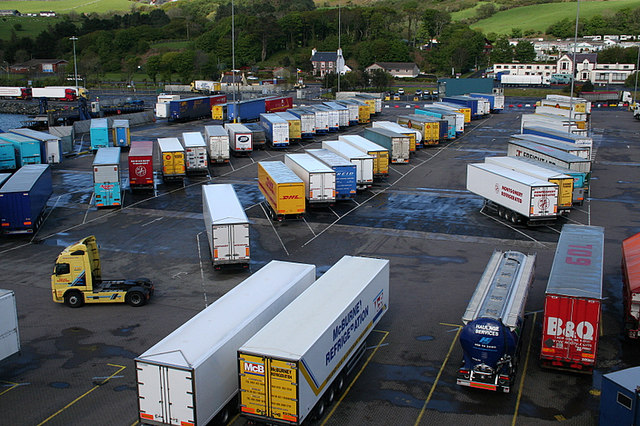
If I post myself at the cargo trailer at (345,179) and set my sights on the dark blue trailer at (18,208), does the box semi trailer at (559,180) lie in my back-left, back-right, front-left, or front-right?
back-left

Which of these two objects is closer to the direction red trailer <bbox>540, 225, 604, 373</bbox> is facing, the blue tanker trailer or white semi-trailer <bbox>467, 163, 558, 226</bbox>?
the white semi-trailer

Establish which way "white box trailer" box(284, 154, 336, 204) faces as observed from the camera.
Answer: facing away from the viewer and to the left of the viewer

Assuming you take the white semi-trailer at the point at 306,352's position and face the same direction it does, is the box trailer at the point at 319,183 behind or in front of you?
in front

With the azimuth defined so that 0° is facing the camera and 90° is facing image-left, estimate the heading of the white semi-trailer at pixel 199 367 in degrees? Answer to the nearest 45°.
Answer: approximately 225°

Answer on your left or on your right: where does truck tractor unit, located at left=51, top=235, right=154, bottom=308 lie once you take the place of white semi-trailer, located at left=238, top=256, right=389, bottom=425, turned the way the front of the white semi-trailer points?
on your left

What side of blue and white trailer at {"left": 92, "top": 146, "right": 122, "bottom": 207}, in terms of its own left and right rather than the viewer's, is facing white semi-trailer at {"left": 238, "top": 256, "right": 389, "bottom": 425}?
back

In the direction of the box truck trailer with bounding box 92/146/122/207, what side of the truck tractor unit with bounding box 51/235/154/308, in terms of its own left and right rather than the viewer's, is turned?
right

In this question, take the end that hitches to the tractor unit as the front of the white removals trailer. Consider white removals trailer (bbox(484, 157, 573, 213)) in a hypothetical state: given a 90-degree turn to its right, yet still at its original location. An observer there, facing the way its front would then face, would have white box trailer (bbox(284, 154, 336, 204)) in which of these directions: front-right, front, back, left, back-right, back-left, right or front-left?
back-left

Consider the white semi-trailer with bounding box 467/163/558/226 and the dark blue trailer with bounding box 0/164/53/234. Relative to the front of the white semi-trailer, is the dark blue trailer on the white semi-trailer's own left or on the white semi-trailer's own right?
on the white semi-trailer's own left

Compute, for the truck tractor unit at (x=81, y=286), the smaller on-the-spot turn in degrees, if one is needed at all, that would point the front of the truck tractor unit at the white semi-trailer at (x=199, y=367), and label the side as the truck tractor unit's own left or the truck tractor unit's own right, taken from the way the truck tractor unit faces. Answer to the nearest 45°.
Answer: approximately 90° to the truck tractor unit's own left

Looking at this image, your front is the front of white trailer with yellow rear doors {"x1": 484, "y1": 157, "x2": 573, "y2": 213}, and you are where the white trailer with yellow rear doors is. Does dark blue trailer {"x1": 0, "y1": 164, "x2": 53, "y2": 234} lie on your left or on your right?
on your left

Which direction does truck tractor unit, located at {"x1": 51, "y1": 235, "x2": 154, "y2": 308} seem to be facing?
to the viewer's left

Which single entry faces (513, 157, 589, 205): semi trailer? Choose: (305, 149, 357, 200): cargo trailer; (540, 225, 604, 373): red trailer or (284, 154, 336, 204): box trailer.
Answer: the red trailer

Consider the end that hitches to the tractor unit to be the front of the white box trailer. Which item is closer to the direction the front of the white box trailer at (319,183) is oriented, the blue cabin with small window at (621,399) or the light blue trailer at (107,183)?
the light blue trailer

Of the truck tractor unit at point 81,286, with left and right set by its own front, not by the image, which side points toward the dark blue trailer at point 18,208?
right

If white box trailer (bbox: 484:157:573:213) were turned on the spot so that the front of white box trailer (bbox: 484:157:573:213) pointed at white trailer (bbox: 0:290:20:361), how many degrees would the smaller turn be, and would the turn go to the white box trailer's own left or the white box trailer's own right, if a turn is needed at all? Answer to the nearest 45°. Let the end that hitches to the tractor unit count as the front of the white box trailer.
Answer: approximately 90° to the white box trailer's own left
